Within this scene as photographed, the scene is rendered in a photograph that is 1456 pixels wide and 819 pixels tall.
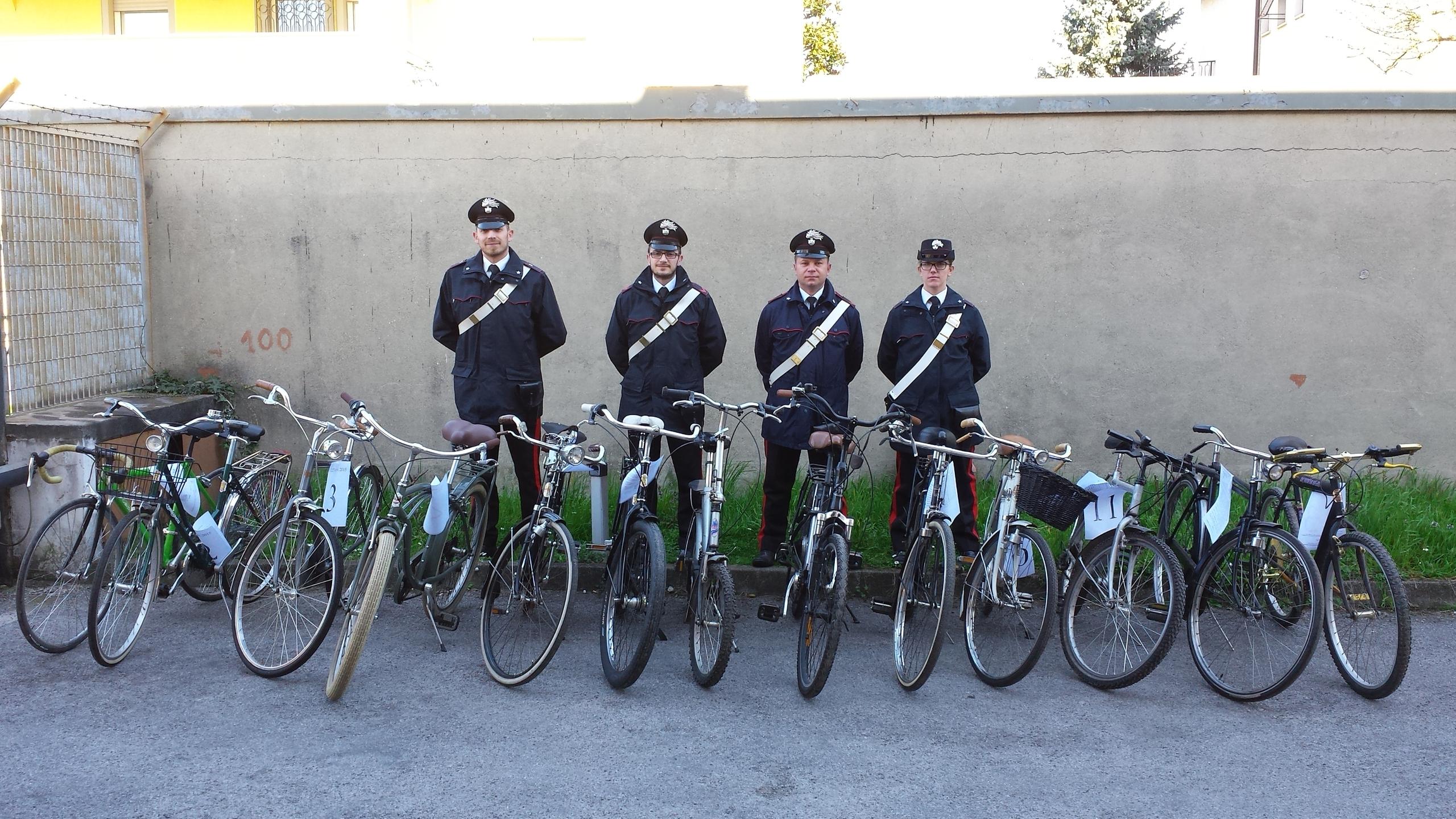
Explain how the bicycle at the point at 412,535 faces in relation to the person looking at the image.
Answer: facing the viewer and to the left of the viewer

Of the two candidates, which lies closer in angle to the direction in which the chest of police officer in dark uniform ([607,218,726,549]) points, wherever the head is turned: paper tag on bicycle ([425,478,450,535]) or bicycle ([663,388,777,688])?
the bicycle

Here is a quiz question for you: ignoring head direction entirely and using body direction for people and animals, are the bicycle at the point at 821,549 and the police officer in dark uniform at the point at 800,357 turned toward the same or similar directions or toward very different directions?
same or similar directions

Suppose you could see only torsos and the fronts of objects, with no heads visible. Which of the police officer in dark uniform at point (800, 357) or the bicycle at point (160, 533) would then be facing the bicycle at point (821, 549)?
the police officer in dark uniform

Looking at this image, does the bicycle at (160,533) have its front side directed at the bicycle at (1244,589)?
no

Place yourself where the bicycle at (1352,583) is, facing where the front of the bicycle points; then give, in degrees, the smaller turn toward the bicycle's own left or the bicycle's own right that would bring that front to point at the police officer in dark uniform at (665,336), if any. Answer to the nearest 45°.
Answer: approximately 135° to the bicycle's own right

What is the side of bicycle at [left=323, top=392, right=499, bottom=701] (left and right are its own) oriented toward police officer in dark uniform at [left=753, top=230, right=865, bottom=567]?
back

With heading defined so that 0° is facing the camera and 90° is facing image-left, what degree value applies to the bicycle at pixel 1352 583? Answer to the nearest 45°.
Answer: approximately 315°

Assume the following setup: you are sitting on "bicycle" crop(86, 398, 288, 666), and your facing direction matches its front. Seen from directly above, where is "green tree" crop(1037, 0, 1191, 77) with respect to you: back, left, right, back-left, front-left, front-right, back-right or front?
back

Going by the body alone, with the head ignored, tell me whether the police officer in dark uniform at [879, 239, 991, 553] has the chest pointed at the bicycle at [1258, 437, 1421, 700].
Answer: no

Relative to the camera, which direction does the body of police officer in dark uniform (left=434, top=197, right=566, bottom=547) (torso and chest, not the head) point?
toward the camera

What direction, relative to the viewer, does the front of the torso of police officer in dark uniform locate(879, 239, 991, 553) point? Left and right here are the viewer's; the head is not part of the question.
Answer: facing the viewer

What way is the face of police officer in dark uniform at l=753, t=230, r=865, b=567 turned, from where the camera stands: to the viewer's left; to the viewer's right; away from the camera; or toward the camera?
toward the camera

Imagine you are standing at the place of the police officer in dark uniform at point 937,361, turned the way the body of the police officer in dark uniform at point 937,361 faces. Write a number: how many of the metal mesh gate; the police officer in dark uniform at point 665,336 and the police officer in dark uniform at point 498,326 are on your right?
3

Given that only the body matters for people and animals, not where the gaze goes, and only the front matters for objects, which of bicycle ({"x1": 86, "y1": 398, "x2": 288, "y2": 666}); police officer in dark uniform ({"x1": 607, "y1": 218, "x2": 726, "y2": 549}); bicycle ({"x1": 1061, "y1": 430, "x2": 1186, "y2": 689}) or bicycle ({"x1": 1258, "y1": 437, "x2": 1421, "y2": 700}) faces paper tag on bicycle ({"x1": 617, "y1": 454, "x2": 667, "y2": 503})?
the police officer in dark uniform

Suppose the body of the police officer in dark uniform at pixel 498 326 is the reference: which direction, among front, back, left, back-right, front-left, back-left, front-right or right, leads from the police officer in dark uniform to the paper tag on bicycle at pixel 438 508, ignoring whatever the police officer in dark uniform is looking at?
front

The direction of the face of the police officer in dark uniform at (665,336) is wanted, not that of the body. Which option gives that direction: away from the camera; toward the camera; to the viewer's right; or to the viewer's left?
toward the camera
